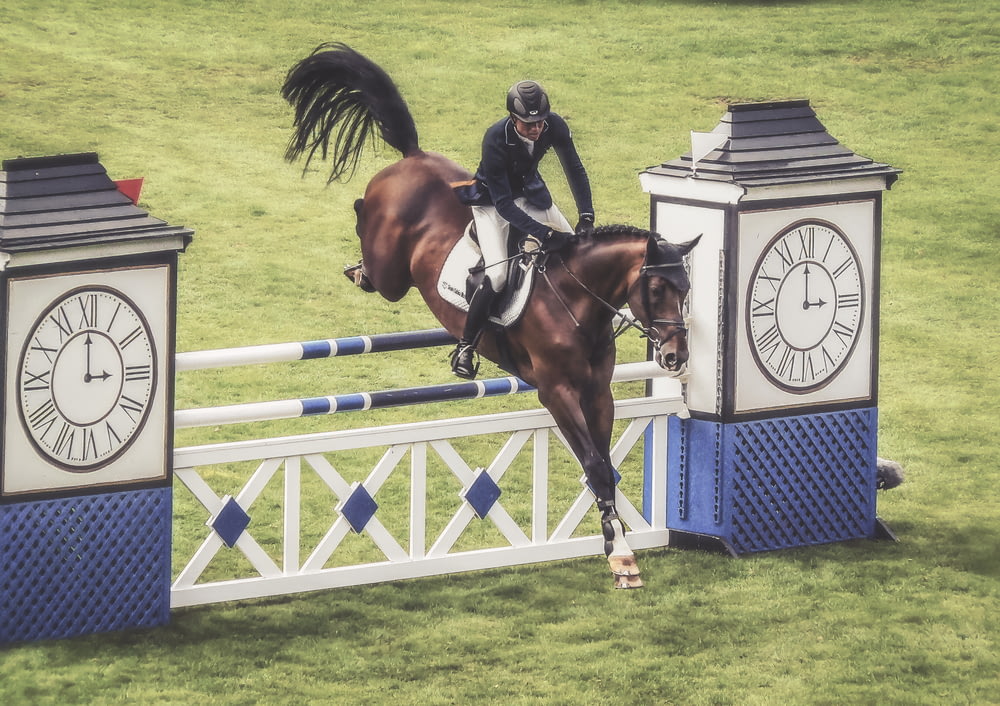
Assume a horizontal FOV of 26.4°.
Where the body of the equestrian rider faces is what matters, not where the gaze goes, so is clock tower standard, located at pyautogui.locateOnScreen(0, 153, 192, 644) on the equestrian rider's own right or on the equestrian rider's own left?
on the equestrian rider's own right

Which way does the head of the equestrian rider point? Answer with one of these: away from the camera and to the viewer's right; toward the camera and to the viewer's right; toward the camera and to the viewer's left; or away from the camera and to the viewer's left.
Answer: toward the camera and to the viewer's right

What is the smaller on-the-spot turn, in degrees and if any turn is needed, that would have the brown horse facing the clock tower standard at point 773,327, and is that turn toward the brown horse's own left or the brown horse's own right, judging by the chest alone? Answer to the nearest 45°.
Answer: approximately 90° to the brown horse's own left

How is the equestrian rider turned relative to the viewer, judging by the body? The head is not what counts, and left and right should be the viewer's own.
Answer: facing the viewer and to the right of the viewer

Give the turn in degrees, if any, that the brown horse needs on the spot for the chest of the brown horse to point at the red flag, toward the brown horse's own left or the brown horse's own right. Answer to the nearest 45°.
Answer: approximately 135° to the brown horse's own right

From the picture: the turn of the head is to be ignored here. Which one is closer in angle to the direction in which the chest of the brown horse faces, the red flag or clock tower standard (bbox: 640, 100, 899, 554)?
the clock tower standard
